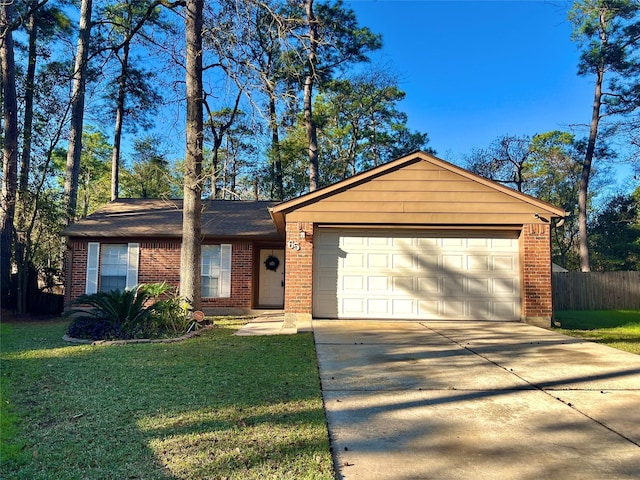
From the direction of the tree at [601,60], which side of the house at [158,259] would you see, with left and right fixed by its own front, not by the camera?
left

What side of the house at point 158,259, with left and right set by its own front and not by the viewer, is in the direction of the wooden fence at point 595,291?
left

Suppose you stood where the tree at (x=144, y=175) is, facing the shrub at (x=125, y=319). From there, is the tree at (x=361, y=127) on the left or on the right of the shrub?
left

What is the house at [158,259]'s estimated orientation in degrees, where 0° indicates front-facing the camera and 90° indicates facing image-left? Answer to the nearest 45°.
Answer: approximately 0°

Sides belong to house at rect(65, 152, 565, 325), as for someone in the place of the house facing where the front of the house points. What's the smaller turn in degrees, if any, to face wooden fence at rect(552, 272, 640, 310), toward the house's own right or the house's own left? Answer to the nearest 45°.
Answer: approximately 135° to the house's own left

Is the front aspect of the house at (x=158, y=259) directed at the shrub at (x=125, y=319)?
yes

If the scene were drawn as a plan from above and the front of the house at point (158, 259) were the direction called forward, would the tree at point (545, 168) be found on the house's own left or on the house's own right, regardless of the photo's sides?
on the house's own left

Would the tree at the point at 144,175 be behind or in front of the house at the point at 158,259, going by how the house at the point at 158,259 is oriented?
behind

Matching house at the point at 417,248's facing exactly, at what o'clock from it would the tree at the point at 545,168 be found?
The tree is roughly at 7 o'clock from the house.
